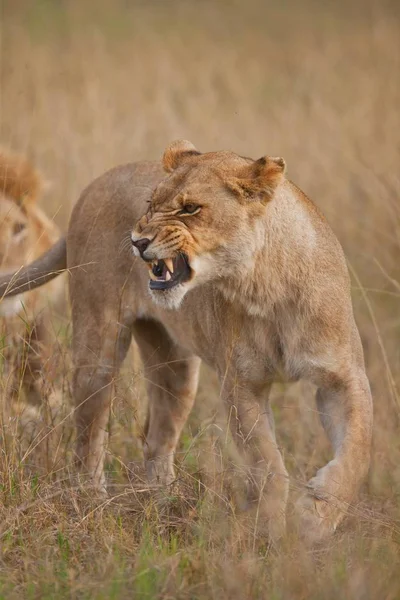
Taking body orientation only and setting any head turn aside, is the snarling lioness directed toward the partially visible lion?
no
